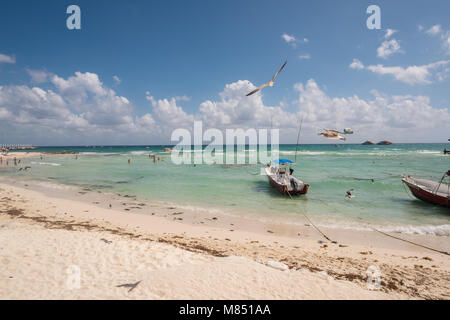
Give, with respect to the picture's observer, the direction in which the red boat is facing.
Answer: facing away from the viewer and to the left of the viewer
